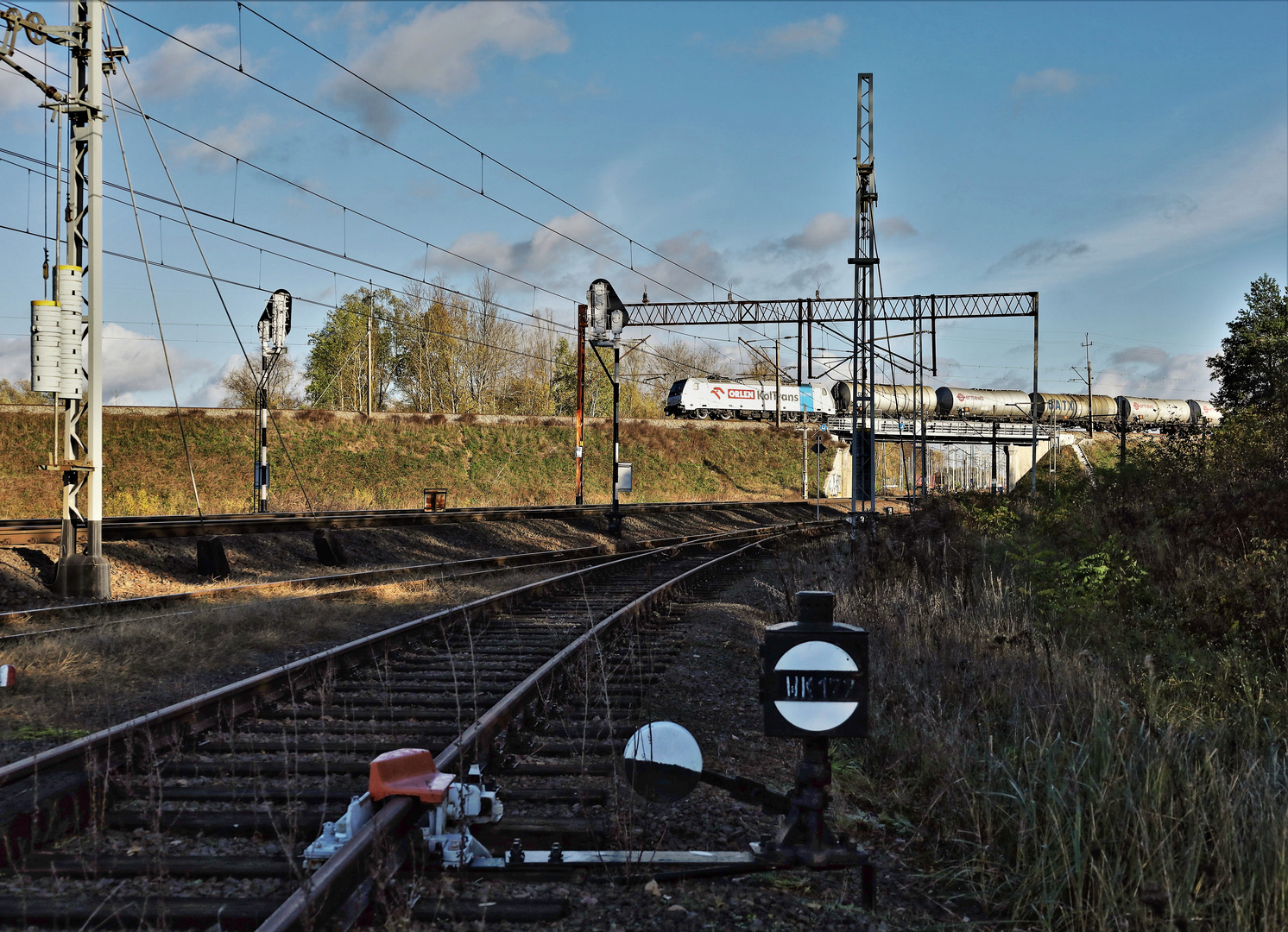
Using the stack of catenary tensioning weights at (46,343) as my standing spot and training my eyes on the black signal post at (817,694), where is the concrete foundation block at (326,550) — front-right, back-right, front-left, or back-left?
back-left

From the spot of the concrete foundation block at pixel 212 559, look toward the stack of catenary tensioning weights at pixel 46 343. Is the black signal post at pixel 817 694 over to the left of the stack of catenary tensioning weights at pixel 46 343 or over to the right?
left

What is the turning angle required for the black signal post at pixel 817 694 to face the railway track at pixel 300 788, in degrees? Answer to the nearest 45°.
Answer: approximately 90° to its right

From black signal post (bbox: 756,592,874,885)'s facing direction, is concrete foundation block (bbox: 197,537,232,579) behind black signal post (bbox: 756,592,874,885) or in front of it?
behind

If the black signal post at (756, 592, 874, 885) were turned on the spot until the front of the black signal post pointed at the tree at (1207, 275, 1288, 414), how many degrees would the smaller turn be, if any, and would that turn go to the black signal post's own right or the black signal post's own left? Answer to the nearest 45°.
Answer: approximately 135° to the black signal post's own left

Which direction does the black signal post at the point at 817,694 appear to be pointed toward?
toward the camera

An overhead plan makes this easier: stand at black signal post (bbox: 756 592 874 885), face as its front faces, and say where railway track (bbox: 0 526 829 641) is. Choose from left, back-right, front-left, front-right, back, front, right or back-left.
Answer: back-right

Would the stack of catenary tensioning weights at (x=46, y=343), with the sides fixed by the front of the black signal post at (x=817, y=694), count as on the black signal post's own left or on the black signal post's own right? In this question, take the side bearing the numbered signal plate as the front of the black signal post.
on the black signal post's own right

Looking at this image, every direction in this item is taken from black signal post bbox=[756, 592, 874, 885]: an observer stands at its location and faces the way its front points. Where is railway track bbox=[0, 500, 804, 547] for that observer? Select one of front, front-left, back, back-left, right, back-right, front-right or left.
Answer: back-right
